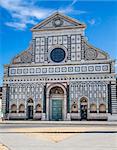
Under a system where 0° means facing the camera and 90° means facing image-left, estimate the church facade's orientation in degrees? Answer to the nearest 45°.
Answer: approximately 0°
